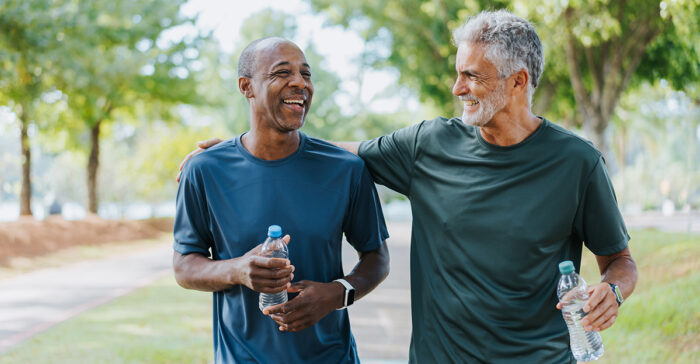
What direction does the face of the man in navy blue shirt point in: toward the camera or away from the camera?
toward the camera

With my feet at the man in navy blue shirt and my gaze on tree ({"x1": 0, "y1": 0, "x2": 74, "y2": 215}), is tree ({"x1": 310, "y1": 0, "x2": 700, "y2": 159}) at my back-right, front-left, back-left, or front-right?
front-right

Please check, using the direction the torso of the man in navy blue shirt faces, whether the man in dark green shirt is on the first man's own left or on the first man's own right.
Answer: on the first man's own left

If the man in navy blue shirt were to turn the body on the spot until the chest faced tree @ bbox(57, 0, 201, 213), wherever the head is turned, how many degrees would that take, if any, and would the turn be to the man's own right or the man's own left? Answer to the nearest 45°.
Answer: approximately 180°

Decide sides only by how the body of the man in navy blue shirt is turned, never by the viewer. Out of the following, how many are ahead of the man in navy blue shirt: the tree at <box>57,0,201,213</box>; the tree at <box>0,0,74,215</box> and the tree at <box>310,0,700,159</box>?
0

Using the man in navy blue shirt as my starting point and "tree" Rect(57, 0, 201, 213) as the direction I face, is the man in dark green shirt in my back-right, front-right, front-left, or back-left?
back-right

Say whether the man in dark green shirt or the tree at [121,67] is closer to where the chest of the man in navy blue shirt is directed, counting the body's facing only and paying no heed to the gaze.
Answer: the man in dark green shirt

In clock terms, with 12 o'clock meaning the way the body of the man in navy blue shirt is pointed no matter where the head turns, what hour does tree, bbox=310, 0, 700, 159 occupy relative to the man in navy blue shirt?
The tree is roughly at 7 o'clock from the man in navy blue shirt.

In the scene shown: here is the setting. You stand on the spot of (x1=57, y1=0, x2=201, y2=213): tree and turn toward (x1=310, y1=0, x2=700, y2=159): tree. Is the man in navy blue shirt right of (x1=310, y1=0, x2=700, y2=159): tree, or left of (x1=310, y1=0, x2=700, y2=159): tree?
right

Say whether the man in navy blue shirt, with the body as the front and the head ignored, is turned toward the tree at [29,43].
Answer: no

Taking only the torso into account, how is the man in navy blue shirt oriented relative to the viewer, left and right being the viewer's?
facing the viewer

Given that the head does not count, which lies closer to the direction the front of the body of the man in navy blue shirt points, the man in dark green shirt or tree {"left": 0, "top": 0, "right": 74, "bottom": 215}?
the man in dark green shirt
